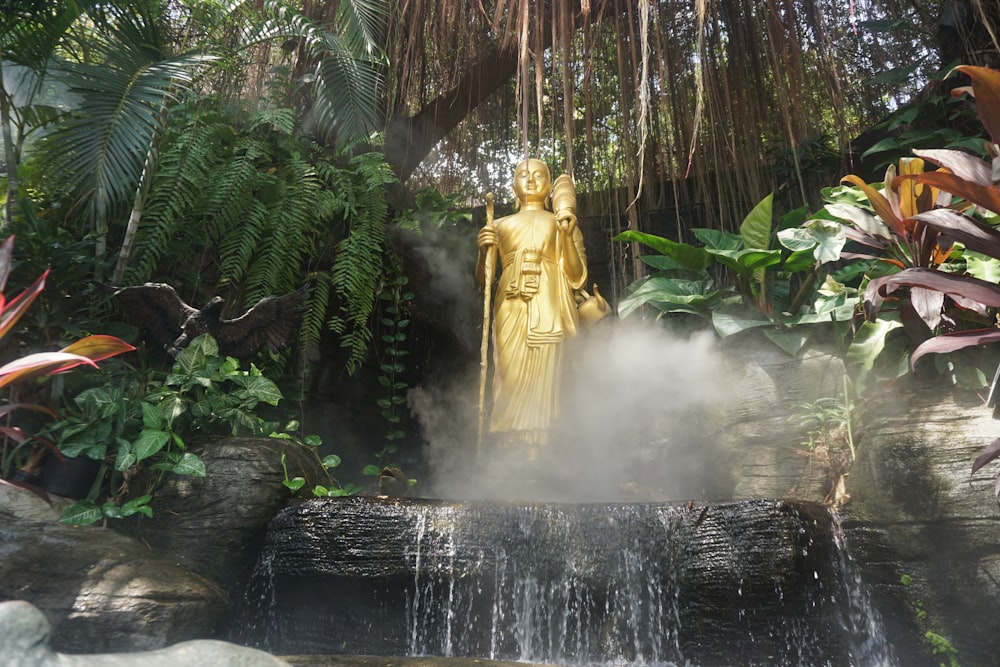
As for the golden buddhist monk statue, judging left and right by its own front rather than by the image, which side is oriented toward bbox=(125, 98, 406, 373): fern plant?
right

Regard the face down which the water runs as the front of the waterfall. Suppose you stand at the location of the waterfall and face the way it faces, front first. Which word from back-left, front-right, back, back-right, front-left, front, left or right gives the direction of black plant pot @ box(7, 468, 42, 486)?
right

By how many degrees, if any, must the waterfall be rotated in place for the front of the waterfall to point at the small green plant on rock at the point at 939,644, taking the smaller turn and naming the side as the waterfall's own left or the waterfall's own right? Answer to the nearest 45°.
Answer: approximately 90° to the waterfall's own left

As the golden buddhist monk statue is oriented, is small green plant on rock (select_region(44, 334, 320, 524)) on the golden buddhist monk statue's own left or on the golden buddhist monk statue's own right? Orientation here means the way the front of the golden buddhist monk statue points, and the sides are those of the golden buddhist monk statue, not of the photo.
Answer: on the golden buddhist monk statue's own right

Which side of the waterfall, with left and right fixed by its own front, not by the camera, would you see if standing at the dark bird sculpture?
right

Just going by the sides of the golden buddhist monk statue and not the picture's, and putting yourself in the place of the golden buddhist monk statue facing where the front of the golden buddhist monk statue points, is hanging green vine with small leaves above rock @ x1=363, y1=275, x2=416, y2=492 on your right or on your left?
on your right

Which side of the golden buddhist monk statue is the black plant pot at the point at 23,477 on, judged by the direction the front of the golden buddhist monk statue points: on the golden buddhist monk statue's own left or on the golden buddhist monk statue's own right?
on the golden buddhist monk statue's own right

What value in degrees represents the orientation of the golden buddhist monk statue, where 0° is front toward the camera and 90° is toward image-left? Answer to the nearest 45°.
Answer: approximately 0°
